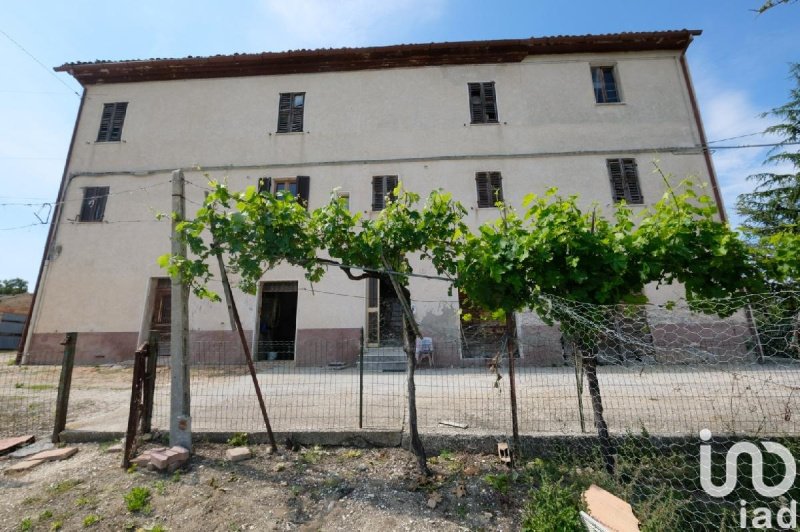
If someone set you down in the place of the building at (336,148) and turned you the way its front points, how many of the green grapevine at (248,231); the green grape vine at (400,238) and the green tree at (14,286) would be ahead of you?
2

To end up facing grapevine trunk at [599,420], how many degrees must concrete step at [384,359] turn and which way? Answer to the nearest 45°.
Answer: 0° — it already faces it

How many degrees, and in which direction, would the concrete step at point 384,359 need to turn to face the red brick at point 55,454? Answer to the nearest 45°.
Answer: approximately 45° to its right

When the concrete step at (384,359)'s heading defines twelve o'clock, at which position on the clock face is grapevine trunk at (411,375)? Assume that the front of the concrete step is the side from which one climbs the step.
The grapevine trunk is roughly at 12 o'clock from the concrete step.

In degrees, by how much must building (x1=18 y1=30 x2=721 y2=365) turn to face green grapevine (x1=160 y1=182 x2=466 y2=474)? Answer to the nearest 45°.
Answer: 0° — it already faces it

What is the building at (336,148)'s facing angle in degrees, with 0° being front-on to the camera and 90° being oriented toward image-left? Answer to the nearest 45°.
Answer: approximately 0°

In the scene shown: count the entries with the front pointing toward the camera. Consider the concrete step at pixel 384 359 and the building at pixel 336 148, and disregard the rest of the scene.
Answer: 2
